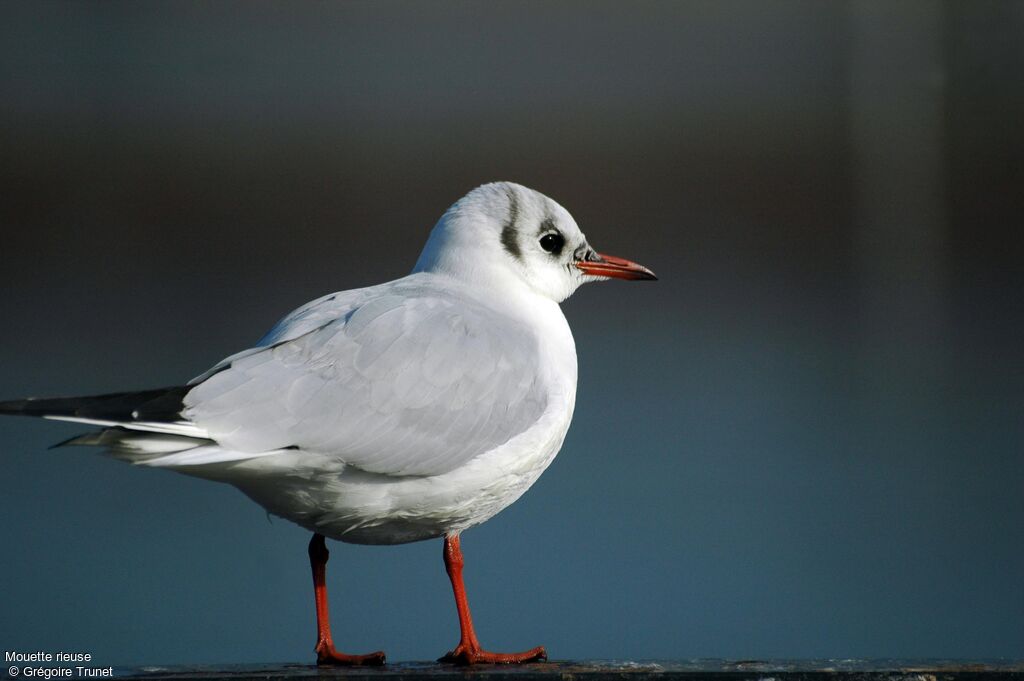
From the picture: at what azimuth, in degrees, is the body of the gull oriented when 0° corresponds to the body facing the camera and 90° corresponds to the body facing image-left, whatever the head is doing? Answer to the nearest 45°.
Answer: approximately 270°
